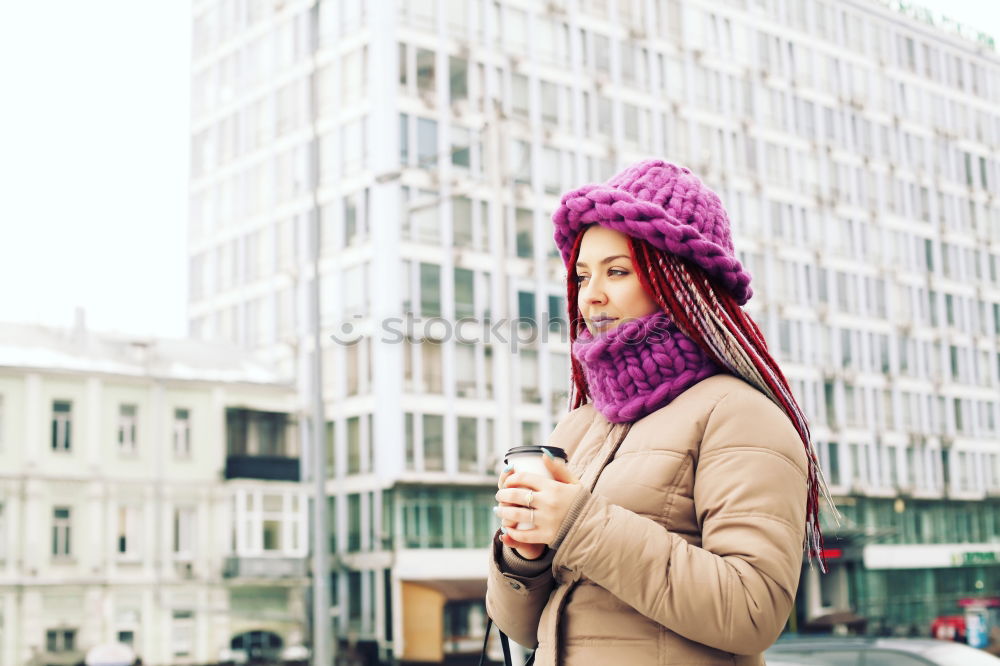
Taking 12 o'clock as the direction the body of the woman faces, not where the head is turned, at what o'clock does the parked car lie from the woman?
The parked car is roughly at 5 o'clock from the woman.

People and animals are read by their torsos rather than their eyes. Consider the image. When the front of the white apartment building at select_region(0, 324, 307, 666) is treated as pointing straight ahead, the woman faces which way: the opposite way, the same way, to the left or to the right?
to the right

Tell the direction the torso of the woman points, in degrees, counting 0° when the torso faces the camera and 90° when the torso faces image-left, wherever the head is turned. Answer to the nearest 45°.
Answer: approximately 45°

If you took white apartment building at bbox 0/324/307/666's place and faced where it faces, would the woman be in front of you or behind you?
in front
